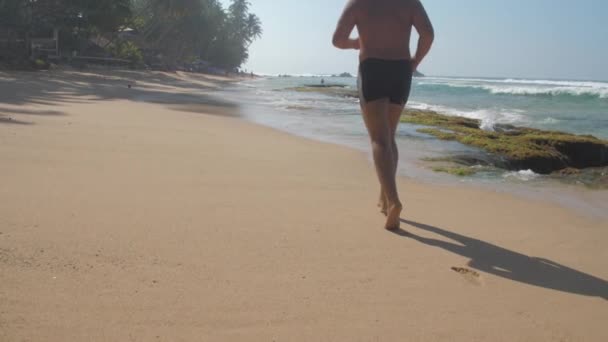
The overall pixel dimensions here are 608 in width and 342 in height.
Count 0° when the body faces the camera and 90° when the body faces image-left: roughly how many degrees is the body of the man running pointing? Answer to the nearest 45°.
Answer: approximately 180°

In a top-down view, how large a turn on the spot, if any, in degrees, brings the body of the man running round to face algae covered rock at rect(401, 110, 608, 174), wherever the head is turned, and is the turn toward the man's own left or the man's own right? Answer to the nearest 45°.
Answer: approximately 45° to the man's own right
